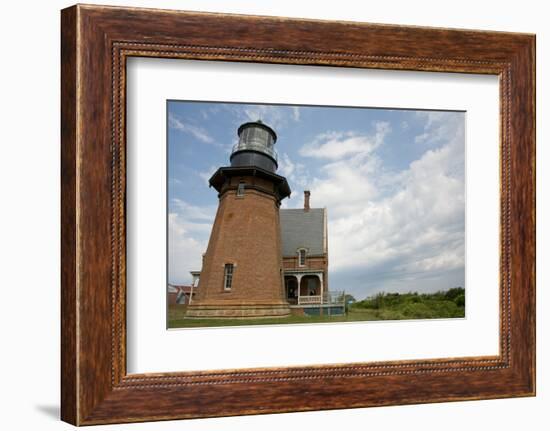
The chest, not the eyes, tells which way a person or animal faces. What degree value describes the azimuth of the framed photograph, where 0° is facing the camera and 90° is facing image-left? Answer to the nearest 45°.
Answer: approximately 315°
